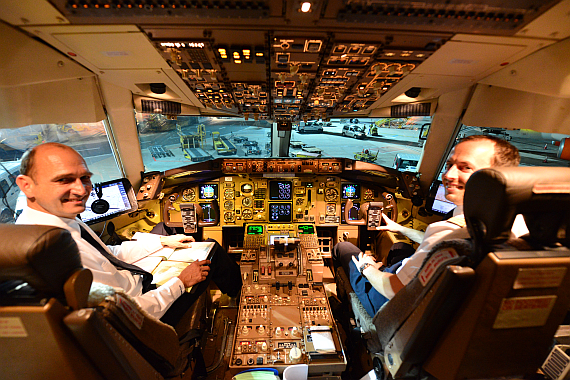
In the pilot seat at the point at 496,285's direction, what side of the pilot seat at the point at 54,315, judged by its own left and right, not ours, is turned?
right

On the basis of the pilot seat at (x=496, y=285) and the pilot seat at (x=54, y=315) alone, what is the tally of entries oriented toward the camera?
0

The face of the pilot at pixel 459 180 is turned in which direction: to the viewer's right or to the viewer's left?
to the viewer's left

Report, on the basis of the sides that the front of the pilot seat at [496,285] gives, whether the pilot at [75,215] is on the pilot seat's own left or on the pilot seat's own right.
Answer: on the pilot seat's own left

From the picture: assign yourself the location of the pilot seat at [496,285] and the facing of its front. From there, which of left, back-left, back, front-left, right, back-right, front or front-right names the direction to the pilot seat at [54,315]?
left

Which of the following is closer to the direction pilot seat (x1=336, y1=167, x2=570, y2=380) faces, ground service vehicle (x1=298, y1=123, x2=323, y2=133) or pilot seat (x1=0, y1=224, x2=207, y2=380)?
the ground service vehicle

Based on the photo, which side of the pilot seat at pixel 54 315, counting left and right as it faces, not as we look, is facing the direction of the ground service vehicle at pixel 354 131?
front

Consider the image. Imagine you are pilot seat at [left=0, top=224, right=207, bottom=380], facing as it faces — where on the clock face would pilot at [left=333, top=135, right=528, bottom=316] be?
The pilot is roughly at 2 o'clock from the pilot seat.

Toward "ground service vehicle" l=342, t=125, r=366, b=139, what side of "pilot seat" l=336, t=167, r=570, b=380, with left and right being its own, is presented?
front

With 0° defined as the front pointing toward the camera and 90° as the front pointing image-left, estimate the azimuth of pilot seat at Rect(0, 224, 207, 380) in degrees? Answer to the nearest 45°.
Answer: approximately 225°

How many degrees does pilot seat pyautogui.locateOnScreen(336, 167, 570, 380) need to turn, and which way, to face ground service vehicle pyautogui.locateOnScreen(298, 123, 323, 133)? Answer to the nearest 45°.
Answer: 0° — it already faces it
